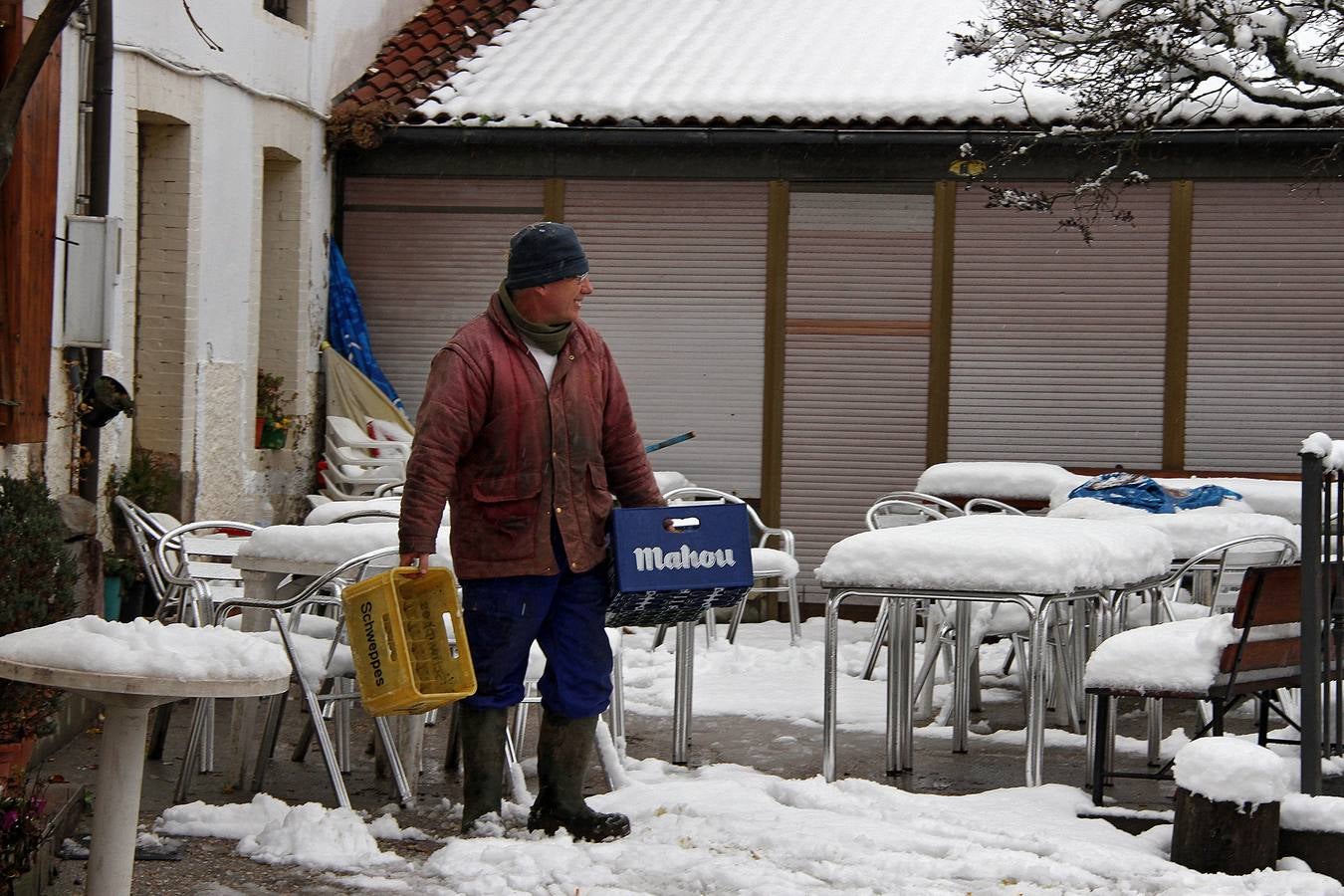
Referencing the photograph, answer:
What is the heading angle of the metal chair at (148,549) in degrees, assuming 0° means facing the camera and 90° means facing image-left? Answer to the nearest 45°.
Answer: approximately 270°

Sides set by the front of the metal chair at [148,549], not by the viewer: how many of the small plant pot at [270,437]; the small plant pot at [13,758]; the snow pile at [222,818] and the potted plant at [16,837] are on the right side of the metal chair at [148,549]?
3

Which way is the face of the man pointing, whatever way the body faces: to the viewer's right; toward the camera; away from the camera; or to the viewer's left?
to the viewer's right

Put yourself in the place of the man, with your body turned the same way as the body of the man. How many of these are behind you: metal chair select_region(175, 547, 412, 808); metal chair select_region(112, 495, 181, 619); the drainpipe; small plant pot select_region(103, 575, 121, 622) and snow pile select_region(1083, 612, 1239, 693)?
4

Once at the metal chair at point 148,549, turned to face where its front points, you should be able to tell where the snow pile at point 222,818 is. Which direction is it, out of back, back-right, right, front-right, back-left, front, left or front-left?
right

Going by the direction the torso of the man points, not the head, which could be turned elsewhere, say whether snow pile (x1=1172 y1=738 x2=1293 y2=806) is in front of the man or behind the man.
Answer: in front

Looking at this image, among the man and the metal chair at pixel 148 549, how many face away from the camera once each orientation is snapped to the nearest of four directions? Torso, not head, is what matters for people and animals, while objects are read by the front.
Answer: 0

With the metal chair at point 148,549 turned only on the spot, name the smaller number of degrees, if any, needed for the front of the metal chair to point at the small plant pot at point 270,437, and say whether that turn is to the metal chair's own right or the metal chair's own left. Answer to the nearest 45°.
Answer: approximately 90° to the metal chair's own left

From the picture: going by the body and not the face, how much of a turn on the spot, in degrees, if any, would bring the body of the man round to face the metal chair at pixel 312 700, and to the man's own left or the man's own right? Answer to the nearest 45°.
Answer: approximately 180°

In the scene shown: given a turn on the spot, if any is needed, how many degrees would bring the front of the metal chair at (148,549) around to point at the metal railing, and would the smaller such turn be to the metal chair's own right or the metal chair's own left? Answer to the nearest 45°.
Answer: approximately 45° to the metal chair's own right

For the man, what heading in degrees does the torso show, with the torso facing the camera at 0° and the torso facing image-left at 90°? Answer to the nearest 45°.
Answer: approximately 315°

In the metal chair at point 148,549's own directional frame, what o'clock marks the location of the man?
The man is roughly at 2 o'clock from the metal chair.

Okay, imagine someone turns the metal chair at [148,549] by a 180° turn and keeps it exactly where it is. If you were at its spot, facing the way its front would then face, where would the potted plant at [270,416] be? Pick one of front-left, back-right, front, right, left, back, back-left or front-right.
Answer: right
